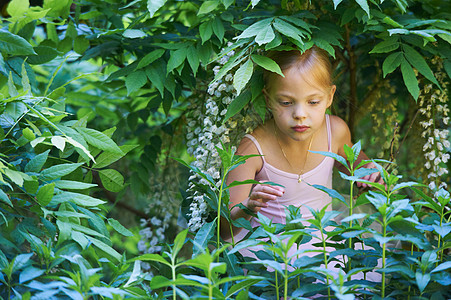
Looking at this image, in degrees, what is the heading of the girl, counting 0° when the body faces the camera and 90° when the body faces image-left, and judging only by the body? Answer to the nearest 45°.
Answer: approximately 0°

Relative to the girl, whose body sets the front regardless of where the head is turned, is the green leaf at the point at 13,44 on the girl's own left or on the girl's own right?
on the girl's own right

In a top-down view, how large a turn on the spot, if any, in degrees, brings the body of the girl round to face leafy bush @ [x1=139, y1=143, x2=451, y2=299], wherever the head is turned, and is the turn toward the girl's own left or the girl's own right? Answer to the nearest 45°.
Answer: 0° — they already face it
